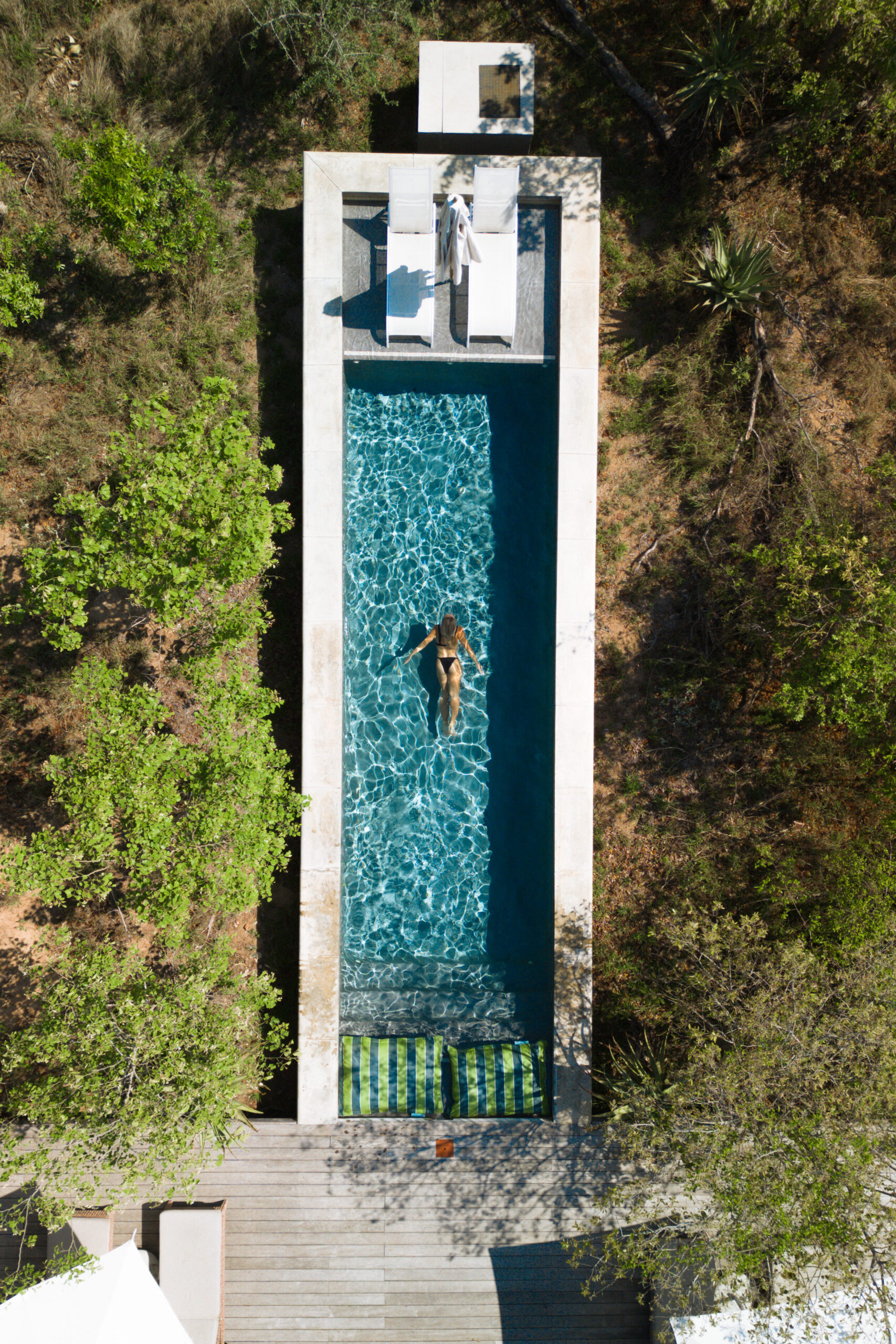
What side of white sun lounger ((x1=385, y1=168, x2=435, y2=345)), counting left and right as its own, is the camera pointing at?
front

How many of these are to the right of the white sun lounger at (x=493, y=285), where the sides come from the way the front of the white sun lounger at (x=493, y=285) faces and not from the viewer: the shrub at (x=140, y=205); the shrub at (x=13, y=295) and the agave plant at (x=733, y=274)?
2

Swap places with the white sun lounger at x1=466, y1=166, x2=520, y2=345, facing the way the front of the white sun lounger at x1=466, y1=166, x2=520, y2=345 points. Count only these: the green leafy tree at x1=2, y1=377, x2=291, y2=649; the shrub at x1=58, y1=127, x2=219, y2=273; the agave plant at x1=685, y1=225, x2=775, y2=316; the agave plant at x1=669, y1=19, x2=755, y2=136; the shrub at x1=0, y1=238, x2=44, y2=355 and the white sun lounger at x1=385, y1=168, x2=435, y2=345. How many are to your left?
2

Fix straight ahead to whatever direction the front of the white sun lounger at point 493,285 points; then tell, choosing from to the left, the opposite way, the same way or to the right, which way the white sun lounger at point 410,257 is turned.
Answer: the same way

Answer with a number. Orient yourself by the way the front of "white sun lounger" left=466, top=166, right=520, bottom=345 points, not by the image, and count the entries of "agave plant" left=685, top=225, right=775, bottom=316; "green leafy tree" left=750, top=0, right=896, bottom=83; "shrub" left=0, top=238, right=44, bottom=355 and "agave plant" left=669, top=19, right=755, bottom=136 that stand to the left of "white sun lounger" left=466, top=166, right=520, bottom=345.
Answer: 3

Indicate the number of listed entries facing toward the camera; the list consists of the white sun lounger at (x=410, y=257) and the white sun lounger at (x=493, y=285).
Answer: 2

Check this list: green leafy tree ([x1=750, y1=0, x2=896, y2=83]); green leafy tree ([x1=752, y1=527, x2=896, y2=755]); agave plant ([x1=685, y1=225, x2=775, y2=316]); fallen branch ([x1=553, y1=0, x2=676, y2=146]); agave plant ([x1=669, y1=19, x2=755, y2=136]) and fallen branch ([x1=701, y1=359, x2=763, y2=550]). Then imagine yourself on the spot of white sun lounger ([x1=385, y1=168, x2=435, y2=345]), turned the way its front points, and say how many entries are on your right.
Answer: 0

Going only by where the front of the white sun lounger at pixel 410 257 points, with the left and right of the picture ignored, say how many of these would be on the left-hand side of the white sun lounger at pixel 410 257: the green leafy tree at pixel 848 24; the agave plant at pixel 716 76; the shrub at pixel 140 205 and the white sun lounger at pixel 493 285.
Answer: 3

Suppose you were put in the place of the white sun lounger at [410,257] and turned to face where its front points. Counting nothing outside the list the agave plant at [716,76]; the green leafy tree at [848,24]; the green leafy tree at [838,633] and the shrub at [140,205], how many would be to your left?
3

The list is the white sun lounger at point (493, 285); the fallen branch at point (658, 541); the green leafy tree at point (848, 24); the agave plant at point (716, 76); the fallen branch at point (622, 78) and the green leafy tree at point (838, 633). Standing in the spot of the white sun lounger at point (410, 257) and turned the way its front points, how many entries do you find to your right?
0

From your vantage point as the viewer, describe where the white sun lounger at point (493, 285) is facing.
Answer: facing the viewer
